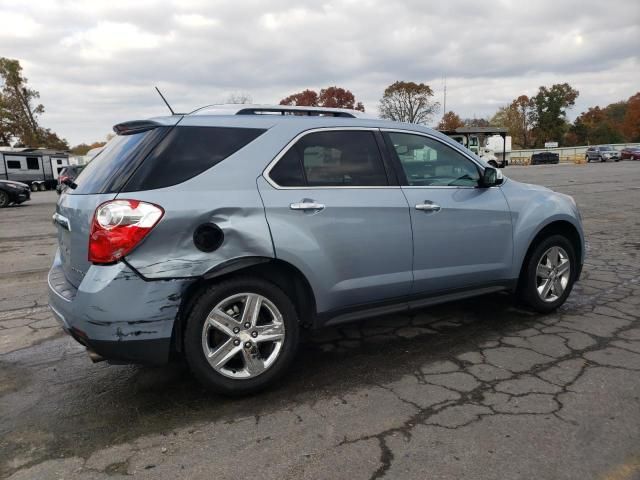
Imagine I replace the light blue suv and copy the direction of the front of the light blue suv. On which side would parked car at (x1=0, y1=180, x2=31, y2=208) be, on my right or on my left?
on my left

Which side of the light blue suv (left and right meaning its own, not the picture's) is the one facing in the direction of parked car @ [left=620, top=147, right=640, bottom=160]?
front

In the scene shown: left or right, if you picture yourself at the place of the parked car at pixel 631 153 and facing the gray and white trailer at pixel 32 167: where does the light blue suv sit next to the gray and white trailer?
left

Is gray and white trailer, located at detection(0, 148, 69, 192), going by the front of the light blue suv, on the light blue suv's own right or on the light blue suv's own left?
on the light blue suv's own left

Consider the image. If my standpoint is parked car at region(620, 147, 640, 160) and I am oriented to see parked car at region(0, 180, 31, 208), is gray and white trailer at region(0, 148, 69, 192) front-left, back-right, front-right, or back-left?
front-right

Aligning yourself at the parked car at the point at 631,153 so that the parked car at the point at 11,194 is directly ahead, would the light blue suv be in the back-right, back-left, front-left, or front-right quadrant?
front-left

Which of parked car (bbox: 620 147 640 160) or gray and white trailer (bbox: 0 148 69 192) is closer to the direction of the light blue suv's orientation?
the parked car

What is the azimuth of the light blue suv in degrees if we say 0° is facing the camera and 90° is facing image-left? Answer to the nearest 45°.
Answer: approximately 225°
